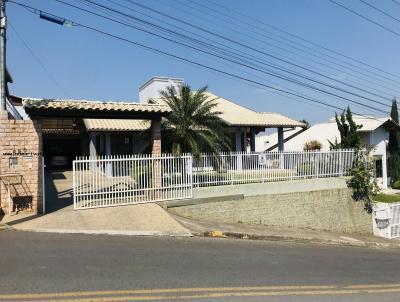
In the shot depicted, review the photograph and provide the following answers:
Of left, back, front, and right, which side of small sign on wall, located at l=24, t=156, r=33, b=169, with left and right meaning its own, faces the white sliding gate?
left

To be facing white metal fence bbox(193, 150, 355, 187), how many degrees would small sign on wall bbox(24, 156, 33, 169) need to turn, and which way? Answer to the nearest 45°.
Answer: approximately 90° to its left

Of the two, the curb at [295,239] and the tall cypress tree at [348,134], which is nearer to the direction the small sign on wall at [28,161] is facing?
the curb

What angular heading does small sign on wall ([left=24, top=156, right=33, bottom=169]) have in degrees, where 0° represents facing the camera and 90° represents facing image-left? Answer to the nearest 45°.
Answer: approximately 0°

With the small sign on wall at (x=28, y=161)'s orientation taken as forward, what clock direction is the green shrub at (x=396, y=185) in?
The green shrub is roughly at 8 o'clock from the small sign on wall.

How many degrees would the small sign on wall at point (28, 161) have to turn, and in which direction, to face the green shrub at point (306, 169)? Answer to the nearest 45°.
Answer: approximately 90° to its left

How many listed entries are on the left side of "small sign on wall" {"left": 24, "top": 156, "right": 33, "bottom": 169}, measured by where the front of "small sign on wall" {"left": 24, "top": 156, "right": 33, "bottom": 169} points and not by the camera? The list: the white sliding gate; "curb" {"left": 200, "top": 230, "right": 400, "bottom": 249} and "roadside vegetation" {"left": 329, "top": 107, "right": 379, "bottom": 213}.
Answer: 3

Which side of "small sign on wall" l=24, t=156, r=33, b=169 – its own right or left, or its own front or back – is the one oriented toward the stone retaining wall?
left

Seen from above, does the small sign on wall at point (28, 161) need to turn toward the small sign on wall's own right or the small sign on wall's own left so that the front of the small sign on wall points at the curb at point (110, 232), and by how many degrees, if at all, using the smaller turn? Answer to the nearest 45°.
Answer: approximately 45° to the small sign on wall's own left

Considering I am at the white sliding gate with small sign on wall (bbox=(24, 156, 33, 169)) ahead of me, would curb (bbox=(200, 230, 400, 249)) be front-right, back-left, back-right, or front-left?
back-left

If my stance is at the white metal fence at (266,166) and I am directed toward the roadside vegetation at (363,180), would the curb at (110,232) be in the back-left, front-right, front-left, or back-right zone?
back-right
